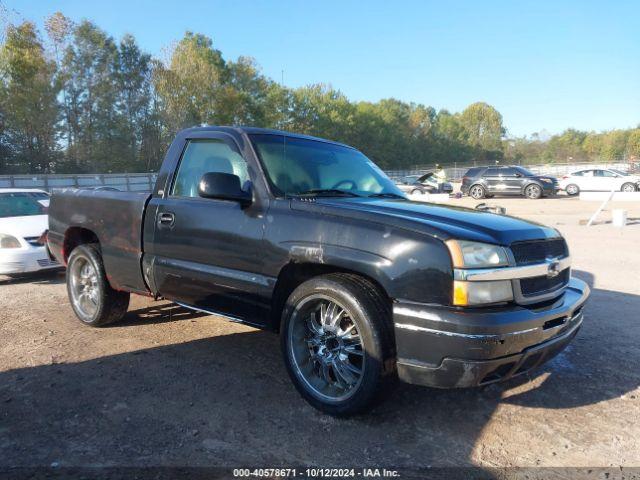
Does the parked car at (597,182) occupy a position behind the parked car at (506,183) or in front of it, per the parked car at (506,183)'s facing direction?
in front

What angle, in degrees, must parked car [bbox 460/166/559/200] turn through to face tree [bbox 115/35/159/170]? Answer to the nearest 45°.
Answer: approximately 180°

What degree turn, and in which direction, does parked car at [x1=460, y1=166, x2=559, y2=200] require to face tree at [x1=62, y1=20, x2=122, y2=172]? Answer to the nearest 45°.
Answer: approximately 180°

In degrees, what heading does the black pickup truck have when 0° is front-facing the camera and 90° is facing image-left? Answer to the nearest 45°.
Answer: approximately 315°

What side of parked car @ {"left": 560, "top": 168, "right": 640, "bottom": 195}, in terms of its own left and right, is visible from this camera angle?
right

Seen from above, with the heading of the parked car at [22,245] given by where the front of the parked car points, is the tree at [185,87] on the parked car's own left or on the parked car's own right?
on the parked car's own left

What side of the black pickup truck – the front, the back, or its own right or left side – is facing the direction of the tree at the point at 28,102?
back

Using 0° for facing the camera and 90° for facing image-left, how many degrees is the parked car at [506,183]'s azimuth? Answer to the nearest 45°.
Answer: approximately 270°

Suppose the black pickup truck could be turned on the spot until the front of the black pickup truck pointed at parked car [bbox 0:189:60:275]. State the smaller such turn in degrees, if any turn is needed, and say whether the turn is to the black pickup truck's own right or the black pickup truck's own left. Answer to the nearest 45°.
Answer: approximately 180°
